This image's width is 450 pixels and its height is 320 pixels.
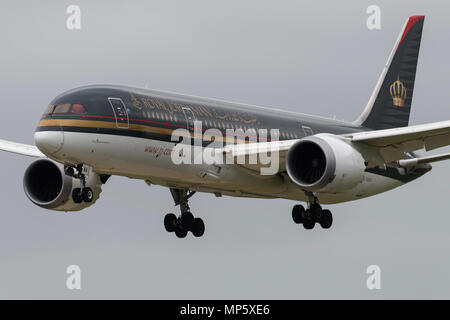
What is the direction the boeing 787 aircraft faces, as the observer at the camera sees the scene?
facing the viewer and to the left of the viewer
